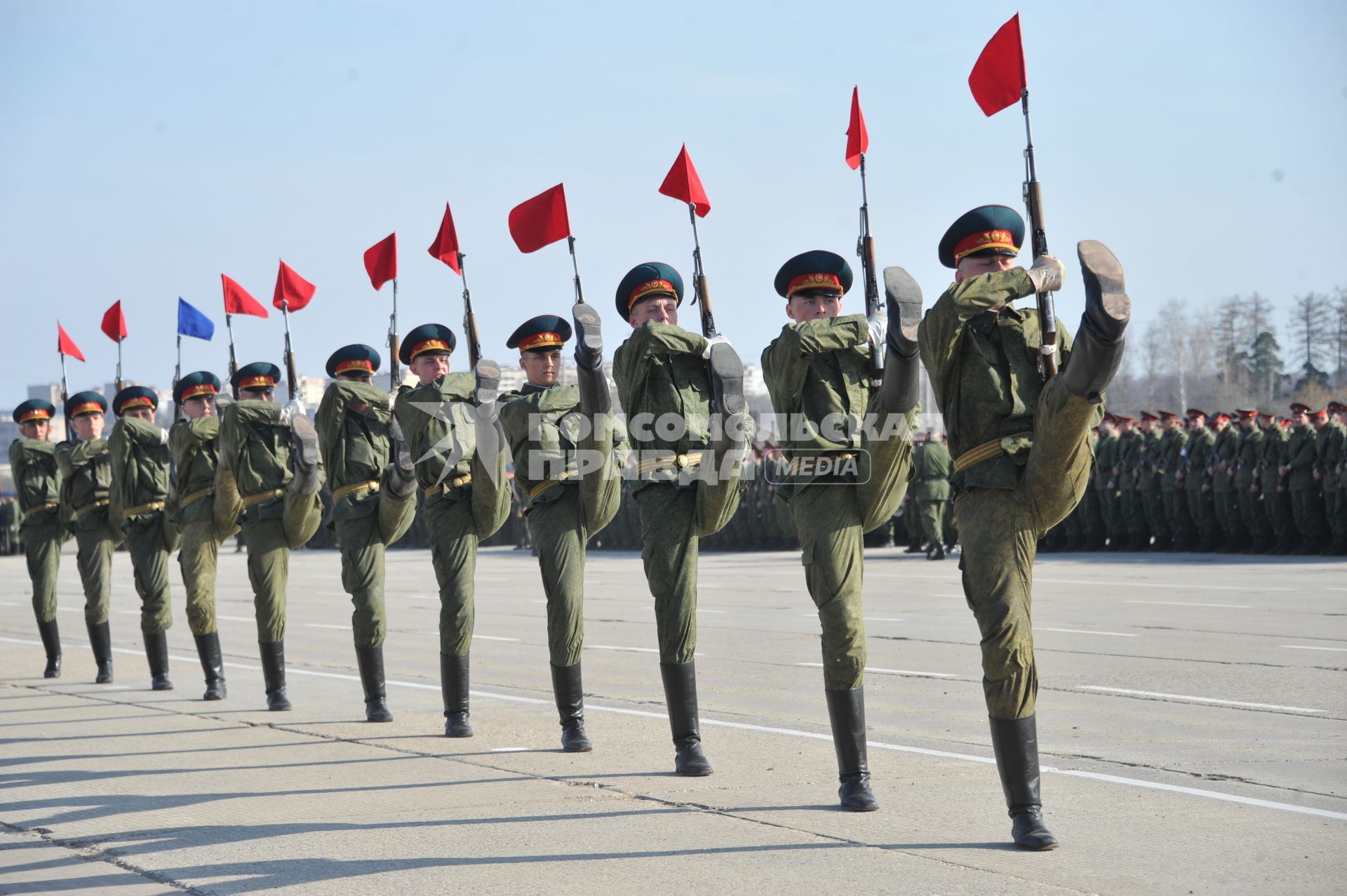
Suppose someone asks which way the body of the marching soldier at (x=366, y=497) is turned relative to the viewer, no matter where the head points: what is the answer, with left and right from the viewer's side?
facing the viewer and to the right of the viewer

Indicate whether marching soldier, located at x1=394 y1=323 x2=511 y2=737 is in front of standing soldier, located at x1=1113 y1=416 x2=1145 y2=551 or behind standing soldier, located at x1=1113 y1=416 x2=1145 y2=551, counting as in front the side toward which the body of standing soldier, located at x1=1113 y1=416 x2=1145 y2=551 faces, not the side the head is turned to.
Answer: in front

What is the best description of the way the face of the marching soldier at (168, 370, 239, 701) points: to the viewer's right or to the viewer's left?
to the viewer's right

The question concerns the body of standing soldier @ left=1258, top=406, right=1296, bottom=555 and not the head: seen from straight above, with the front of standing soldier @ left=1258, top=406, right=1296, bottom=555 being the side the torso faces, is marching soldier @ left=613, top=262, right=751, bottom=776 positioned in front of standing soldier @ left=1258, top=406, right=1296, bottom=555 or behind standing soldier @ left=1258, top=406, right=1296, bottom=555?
in front

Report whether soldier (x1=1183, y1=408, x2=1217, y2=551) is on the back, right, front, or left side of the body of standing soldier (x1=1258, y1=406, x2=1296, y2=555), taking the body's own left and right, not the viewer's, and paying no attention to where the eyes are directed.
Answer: right

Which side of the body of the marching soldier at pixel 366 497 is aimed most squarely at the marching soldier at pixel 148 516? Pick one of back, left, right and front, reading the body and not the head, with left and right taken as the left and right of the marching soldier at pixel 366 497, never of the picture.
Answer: back

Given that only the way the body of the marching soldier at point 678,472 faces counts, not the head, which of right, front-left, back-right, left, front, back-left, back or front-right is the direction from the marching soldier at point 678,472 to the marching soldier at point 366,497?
back

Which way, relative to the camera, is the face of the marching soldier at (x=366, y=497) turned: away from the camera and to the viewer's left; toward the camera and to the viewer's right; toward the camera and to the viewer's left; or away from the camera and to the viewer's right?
toward the camera and to the viewer's right

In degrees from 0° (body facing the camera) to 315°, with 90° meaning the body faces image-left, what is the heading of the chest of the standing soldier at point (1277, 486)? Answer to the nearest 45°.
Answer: approximately 45°

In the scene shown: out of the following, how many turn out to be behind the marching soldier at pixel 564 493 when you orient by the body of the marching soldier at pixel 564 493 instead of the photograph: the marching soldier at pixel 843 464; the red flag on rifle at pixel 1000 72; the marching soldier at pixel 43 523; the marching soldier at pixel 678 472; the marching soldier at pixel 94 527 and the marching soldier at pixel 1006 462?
2

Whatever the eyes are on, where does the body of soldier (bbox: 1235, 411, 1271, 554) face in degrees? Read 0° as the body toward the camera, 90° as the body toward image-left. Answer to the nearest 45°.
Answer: approximately 45°

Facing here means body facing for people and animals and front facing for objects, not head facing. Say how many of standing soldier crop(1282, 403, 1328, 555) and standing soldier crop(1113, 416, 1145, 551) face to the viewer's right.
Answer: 0

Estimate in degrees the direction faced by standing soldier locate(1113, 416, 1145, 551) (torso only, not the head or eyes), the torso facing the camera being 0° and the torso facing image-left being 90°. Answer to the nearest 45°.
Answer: approximately 45°
